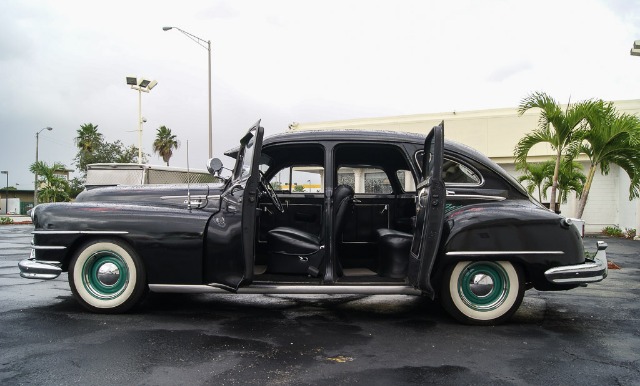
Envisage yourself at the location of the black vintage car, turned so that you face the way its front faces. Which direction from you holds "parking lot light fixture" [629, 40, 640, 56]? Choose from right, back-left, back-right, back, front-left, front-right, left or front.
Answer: back-right

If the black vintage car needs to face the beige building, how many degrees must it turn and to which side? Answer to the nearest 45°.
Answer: approximately 135° to its right

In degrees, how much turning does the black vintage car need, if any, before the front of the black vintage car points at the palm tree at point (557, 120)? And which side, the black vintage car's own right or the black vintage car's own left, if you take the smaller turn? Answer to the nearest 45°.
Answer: approximately 135° to the black vintage car's own right

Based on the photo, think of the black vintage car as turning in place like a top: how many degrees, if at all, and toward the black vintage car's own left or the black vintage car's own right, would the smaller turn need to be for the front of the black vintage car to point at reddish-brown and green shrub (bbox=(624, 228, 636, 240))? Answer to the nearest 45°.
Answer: approximately 135° to the black vintage car's own right

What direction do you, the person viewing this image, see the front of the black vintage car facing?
facing to the left of the viewer

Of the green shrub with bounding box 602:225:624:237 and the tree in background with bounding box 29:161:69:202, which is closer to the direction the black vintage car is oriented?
the tree in background

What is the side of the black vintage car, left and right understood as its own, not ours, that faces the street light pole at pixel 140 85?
right

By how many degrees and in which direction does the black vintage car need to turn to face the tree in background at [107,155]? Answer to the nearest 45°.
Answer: approximately 45° to its right
